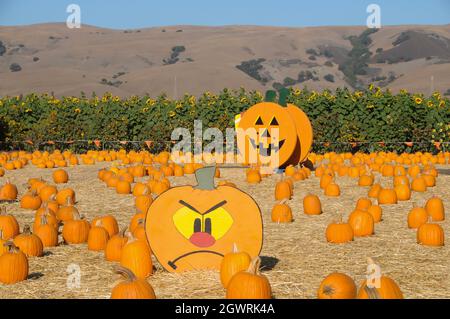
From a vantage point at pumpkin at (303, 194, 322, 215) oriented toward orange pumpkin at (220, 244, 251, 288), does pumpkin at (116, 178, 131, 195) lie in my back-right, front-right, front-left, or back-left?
back-right

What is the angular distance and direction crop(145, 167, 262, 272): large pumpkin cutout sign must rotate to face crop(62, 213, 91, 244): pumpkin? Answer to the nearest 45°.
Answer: approximately 135° to its right

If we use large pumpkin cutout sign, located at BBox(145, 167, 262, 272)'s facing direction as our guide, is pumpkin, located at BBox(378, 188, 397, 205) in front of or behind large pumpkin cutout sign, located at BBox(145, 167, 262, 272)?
behind

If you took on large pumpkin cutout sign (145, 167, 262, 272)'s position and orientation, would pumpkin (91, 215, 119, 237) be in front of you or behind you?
behind

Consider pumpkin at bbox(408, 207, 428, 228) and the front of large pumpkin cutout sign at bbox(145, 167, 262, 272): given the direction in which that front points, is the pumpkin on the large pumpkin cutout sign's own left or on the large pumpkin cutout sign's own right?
on the large pumpkin cutout sign's own left

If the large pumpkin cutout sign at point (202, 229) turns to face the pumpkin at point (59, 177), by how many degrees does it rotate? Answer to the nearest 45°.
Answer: approximately 180°

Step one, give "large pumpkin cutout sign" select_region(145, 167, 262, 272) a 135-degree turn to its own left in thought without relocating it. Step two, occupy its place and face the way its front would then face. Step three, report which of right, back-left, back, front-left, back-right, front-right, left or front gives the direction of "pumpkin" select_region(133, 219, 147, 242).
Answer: left

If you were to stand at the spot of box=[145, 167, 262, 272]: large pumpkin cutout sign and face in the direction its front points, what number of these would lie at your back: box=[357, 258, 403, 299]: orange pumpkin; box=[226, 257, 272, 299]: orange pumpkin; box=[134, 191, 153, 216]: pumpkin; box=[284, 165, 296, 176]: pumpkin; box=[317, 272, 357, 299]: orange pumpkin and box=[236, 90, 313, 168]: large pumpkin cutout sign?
3

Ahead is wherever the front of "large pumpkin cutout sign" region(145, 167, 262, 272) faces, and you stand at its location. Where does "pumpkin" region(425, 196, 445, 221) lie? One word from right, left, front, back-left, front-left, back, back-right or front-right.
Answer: back-left

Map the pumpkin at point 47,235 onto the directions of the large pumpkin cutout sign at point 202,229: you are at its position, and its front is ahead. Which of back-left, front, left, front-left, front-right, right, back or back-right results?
back-right

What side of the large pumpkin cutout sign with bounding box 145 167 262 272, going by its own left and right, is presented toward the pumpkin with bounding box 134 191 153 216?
back

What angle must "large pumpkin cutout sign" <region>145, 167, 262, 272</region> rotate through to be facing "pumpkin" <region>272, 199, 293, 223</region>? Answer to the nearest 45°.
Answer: approximately 180°

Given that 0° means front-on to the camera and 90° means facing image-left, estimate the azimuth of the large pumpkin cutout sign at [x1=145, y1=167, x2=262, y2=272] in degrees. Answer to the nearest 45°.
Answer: approximately 0°

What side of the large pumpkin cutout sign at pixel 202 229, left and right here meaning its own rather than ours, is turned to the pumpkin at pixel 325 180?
back

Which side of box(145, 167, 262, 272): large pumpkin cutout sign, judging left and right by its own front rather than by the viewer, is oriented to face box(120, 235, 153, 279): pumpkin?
right

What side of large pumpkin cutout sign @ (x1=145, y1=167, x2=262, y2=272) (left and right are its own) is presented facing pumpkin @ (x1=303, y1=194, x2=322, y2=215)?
back

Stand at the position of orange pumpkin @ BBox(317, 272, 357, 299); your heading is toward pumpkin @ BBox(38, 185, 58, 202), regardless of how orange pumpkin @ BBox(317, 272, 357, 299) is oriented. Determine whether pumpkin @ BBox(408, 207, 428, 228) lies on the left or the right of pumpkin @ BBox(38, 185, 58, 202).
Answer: right
